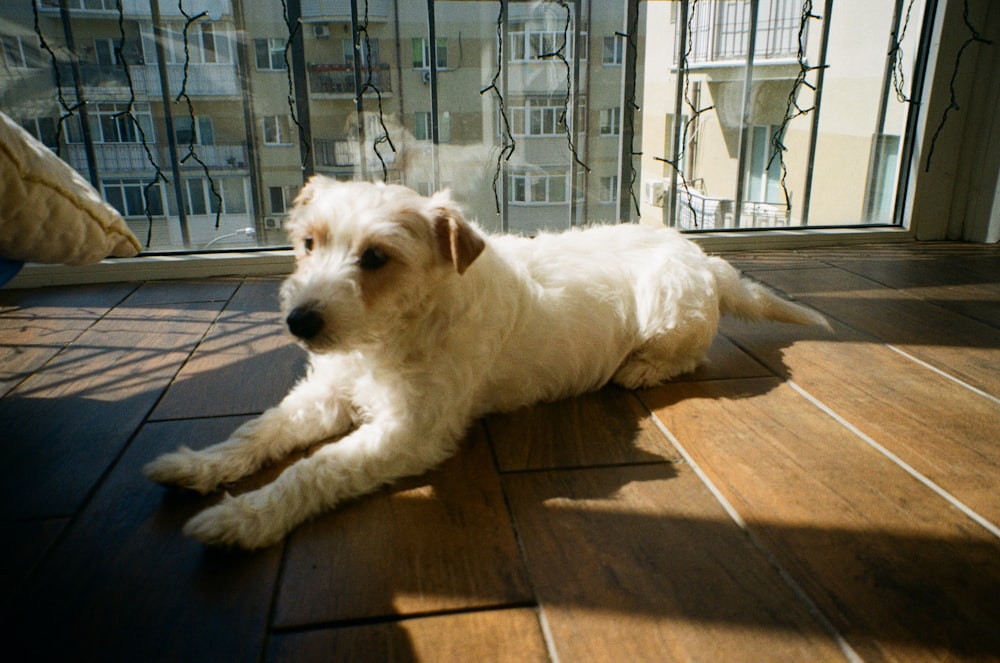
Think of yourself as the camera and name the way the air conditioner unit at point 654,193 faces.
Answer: facing the viewer and to the left of the viewer

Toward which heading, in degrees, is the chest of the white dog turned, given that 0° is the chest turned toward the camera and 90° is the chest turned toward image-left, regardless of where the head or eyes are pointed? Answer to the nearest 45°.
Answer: approximately 45°

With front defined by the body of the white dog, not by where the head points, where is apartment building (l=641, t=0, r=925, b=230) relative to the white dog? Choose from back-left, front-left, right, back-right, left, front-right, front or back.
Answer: back

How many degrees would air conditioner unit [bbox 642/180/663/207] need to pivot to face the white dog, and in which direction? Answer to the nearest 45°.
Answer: approximately 45° to its left

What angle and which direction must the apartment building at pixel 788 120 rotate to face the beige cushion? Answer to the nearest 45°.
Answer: approximately 45° to its right

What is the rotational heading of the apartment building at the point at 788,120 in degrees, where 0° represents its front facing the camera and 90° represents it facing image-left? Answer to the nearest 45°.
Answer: approximately 0°

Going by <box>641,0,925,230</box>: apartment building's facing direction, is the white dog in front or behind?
in front

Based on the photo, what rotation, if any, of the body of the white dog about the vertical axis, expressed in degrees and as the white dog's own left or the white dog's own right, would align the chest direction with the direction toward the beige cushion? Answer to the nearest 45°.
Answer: approximately 45° to the white dog's own right
